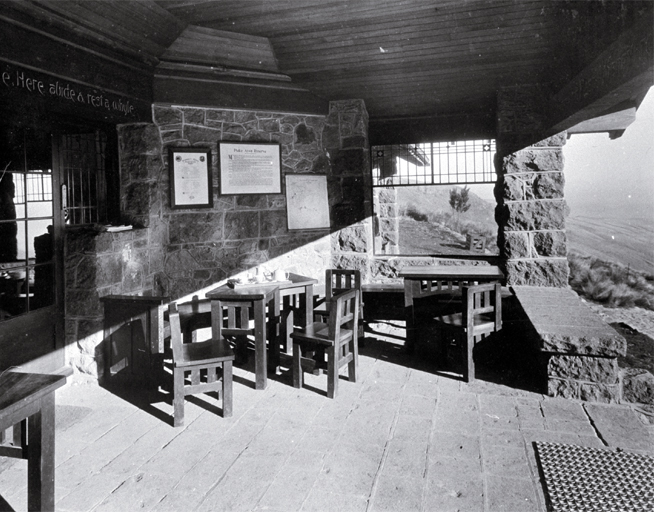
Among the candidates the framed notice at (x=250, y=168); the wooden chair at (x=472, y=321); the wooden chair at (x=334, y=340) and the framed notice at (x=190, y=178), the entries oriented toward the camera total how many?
2

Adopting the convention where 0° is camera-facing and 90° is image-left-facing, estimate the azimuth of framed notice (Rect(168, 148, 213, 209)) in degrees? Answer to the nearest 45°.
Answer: approximately 0°

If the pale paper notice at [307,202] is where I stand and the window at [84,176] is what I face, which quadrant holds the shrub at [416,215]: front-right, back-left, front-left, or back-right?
back-right

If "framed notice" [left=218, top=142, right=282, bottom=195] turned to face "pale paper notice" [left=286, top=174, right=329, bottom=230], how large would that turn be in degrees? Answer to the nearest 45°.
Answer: approximately 135° to its left

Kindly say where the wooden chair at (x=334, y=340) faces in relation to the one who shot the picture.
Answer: facing away from the viewer and to the left of the viewer

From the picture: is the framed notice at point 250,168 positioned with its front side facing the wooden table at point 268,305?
yes

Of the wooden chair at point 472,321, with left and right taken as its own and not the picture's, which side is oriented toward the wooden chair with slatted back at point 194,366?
left

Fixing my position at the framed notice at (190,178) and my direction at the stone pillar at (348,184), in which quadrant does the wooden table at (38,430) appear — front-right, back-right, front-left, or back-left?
back-right
